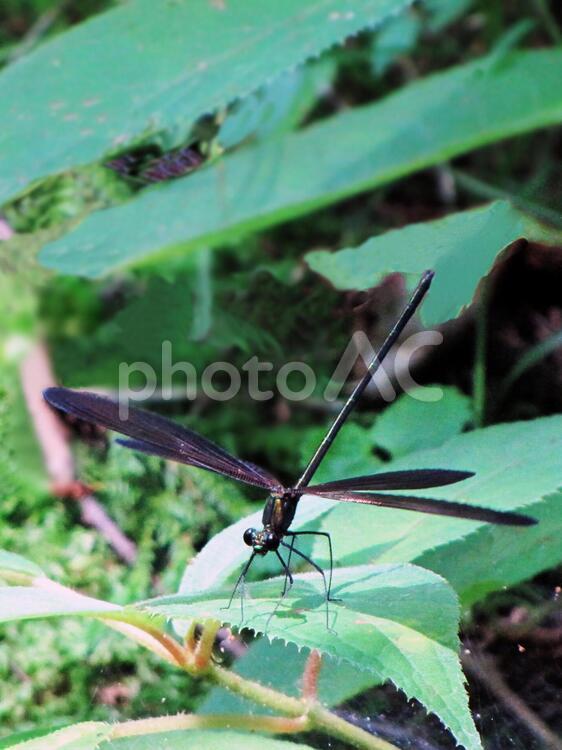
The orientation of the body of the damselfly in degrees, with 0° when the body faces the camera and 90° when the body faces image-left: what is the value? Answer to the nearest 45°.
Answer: approximately 45°

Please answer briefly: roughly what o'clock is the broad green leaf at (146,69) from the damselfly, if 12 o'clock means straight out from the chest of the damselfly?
The broad green leaf is roughly at 5 o'clock from the damselfly.

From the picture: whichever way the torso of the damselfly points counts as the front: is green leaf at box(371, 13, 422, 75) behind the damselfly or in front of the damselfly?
behind

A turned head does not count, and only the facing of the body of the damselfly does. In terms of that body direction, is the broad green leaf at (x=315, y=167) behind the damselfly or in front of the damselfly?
behind
